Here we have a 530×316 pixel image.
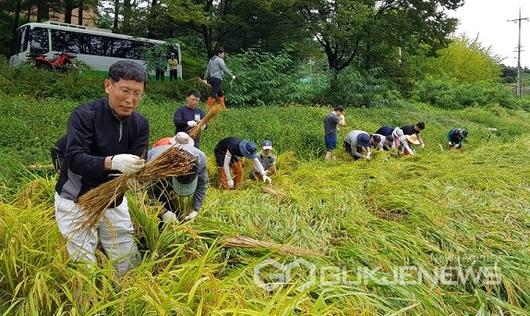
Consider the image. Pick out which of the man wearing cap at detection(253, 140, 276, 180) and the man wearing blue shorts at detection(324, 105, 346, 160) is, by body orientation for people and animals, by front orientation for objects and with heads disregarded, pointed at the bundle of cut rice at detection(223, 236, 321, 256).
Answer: the man wearing cap at detection(253, 140, 276, 180)

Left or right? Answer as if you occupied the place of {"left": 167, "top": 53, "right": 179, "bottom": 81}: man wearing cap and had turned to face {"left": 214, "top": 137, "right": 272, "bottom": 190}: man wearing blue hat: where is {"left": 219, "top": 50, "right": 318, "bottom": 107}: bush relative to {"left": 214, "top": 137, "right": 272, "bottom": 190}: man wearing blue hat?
left

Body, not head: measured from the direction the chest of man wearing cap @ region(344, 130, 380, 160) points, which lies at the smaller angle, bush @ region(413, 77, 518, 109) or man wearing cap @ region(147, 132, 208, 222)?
the man wearing cap

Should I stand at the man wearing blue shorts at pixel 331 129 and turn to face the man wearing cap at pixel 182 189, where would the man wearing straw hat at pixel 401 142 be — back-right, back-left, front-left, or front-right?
back-left

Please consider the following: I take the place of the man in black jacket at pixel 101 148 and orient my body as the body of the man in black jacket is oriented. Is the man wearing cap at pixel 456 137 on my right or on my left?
on my left

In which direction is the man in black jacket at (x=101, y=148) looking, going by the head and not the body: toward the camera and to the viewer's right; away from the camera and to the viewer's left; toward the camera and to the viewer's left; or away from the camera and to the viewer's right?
toward the camera and to the viewer's right

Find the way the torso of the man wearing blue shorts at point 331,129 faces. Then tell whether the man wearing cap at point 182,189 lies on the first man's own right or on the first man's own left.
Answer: on the first man's own right
